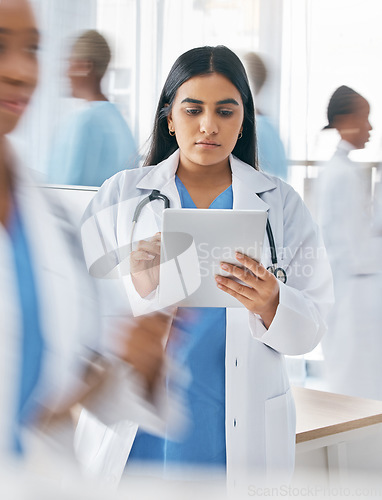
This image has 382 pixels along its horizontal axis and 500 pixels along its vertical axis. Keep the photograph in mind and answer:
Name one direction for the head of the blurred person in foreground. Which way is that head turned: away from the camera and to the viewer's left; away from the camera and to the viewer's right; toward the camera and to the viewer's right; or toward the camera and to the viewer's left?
toward the camera and to the viewer's right

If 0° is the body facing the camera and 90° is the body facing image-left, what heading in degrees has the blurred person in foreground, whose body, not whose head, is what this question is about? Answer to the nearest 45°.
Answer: approximately 315°

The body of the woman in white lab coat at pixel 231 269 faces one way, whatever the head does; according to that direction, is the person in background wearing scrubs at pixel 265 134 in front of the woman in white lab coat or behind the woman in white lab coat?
behind
